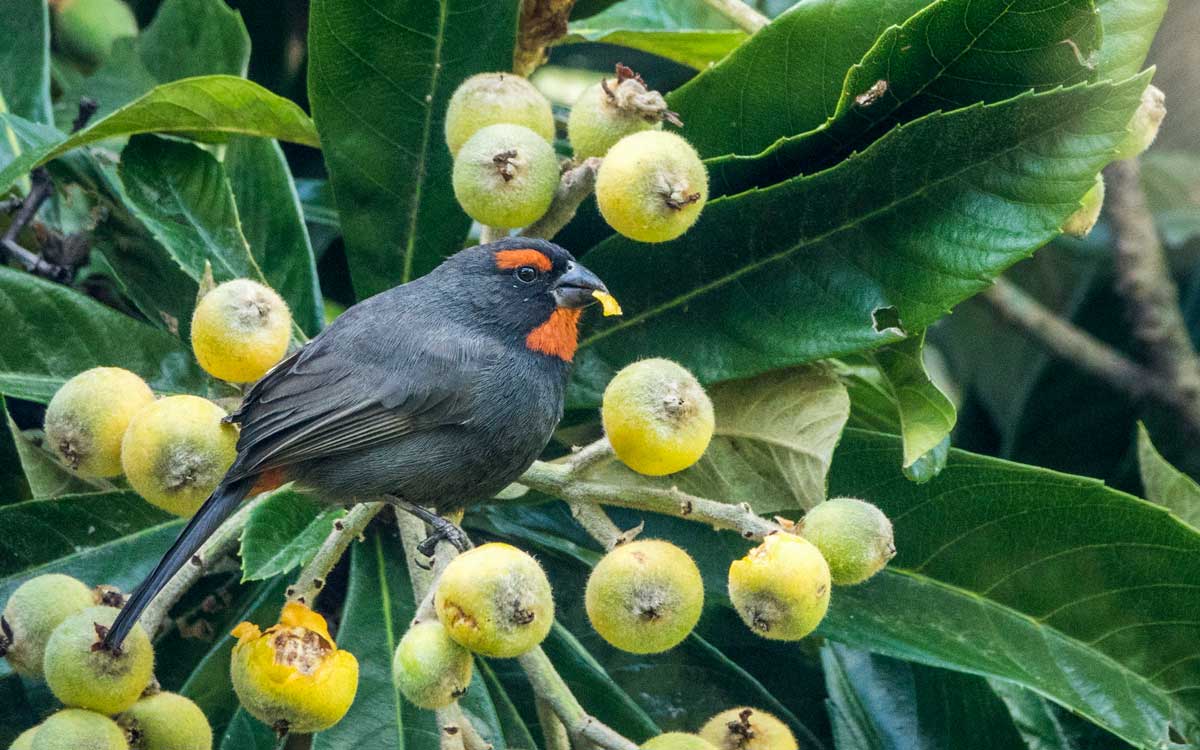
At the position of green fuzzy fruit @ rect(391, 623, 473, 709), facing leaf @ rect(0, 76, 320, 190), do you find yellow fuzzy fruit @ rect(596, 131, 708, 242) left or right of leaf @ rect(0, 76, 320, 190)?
right

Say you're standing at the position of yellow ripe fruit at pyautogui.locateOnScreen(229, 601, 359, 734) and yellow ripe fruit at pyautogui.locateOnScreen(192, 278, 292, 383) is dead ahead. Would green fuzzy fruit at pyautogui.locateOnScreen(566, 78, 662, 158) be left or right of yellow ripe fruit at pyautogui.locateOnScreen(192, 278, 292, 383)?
right

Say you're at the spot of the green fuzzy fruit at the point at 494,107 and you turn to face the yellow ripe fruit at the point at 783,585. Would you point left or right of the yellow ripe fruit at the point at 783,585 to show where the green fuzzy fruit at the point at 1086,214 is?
left

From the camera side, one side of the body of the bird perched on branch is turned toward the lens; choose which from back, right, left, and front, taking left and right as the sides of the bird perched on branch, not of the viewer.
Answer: right

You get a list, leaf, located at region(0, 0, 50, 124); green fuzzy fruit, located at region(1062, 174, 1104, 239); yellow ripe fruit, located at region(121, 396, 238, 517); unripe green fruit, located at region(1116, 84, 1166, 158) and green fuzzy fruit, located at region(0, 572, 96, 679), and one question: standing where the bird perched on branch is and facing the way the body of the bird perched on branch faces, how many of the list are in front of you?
2

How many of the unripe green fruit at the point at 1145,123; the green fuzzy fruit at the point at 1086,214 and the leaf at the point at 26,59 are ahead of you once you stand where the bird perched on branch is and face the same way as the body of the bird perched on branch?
2

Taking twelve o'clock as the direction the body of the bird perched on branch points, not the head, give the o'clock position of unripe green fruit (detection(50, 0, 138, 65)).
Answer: The unripe green fruit is roughly at 8 o'clock from the bird perched on branch.

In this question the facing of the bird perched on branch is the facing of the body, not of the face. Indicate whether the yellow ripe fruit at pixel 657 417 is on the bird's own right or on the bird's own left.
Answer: on the bird's own right

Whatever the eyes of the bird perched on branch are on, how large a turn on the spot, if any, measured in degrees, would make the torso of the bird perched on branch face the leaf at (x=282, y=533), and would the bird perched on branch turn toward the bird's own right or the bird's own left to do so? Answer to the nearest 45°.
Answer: approximately 135° to the bird's own right

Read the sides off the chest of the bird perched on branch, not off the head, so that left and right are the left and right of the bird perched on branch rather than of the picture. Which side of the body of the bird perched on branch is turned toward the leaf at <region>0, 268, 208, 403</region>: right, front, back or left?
back
